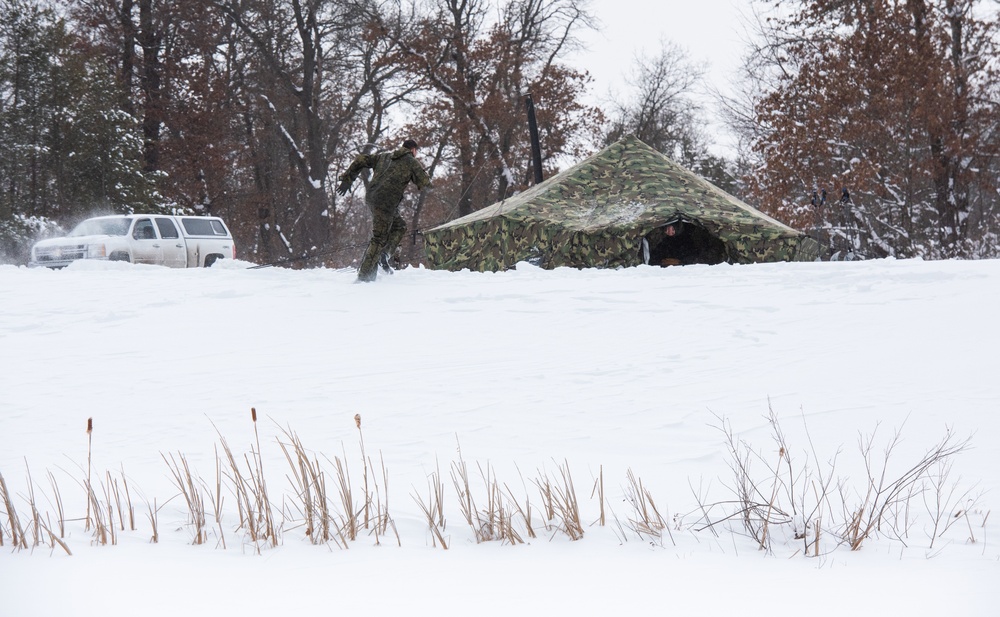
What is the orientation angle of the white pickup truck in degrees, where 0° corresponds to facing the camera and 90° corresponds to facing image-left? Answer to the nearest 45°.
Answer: approximately 45°

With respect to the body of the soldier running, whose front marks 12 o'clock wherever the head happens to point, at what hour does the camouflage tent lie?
The camouflage tent is roughly at 12 o'clock from the soldier running.

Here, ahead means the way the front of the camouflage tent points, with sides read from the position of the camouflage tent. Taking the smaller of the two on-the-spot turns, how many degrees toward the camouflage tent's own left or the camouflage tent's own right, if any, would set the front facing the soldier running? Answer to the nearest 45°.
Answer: approximately 90° to the camouflage tent's own right

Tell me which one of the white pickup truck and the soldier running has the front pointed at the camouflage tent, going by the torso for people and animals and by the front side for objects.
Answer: the soldier running

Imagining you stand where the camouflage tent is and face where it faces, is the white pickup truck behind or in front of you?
behind

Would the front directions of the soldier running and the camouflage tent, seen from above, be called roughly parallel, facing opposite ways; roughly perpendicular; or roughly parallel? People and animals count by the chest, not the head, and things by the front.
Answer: roughly perpendicular

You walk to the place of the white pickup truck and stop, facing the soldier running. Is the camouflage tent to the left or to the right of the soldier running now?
left

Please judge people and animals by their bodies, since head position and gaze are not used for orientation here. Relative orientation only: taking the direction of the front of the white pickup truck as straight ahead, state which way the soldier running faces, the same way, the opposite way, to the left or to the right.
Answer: the opposite way

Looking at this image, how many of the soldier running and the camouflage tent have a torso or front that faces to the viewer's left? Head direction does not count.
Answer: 0
